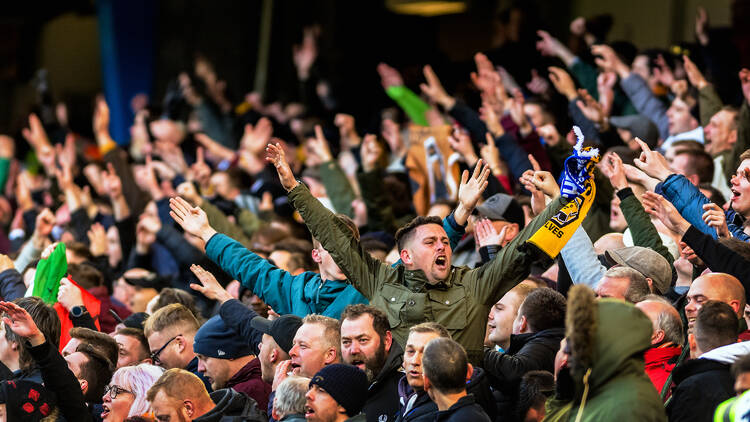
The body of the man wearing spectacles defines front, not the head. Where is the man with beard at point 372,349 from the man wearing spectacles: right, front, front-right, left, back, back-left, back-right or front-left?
back-left

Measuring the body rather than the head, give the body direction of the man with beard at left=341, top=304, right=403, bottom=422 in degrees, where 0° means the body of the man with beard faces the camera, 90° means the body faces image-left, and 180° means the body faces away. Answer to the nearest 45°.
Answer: approximately 45°

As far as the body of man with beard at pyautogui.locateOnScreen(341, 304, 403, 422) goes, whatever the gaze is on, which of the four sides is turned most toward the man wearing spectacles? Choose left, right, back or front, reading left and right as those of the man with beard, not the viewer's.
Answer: right
